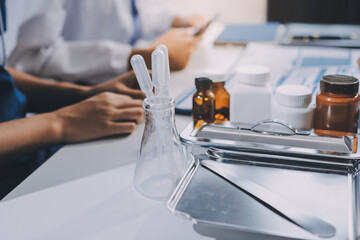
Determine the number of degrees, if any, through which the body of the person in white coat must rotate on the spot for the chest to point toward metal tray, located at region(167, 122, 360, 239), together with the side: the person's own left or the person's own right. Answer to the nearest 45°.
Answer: approximately 45° to the person's own right

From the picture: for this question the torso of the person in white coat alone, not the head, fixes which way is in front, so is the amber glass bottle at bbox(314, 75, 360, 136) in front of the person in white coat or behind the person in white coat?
in front

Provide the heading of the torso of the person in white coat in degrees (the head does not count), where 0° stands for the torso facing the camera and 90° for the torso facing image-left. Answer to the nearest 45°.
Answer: approximately 315°

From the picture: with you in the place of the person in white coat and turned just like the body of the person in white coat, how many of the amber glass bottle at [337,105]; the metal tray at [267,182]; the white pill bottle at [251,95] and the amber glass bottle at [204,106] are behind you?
0

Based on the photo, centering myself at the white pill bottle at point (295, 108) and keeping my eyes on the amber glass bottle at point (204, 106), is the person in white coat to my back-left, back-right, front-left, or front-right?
front-right

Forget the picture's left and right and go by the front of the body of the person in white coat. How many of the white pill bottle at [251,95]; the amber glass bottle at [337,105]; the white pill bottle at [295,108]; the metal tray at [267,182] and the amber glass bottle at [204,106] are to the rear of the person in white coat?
0

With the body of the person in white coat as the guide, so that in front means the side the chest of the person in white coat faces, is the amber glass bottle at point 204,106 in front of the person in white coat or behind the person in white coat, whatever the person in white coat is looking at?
in front

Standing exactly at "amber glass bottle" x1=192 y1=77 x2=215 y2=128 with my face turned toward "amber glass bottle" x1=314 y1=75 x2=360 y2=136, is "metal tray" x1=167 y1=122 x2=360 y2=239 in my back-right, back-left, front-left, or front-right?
front-right

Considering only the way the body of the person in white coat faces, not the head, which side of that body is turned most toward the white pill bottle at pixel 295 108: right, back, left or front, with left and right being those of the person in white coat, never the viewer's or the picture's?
front
